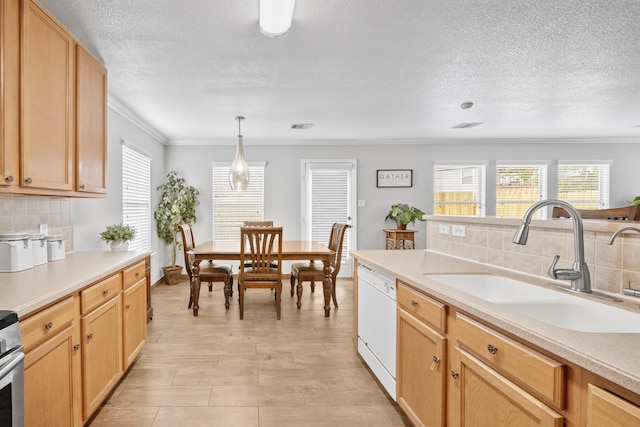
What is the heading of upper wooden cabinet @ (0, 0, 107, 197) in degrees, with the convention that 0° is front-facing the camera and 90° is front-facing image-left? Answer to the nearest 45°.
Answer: approximately 315°

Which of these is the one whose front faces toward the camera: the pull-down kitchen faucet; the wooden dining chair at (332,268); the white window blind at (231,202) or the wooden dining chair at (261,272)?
the white window blind

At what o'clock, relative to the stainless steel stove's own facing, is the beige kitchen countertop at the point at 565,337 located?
The beige kitchen countertop is roughly at 12 o'clock from the stainless steel stove.

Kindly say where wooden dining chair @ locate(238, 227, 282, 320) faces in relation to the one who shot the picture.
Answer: facing away from the viewer

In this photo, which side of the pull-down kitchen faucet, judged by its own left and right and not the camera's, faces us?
left

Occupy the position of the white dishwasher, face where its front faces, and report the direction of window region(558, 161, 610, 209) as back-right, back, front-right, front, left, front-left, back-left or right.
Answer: back

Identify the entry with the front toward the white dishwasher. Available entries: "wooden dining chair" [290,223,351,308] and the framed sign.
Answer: the framed sign

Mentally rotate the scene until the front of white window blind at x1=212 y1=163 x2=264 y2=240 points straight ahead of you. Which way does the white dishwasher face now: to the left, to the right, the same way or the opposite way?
to the right

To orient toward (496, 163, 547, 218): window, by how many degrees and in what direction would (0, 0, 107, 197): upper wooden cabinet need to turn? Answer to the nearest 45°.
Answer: approximately 45° to its left

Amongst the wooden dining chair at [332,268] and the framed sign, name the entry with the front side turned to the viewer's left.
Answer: the wooden dining chair

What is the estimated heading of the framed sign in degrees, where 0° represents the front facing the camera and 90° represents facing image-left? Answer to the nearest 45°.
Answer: approximately 0°

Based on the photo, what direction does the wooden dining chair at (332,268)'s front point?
to the viewer's left
